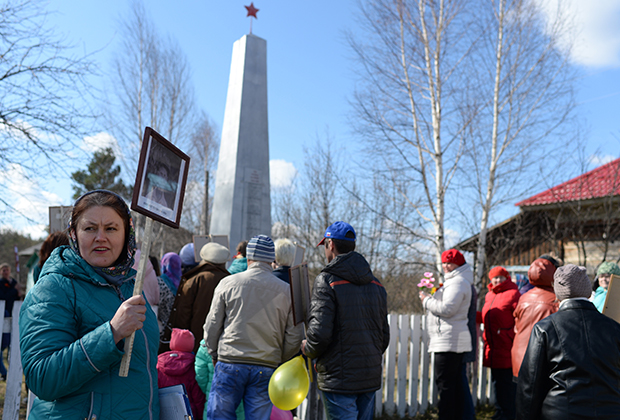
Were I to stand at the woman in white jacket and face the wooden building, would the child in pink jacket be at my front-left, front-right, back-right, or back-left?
back-left

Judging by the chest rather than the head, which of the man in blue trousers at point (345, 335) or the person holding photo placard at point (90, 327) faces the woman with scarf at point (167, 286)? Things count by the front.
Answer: the man in blue trousers

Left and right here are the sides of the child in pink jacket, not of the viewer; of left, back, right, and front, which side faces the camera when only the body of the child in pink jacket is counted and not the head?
back

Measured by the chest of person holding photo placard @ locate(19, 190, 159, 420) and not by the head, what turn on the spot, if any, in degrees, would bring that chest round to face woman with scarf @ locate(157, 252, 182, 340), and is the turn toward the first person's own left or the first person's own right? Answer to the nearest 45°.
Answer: approximately 135° to the first person's own left

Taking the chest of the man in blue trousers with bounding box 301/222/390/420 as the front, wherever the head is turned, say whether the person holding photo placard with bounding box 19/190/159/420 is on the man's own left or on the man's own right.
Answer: on the man's own left

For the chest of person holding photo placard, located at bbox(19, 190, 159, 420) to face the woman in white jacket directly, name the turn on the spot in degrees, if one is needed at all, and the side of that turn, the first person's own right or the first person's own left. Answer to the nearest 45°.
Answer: approximately 90° to the first person's own left

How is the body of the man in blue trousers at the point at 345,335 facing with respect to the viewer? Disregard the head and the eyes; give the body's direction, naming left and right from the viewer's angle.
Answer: facing away from the viewer and to the left of the viewer

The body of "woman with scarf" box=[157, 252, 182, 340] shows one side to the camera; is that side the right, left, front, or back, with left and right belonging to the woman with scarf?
back

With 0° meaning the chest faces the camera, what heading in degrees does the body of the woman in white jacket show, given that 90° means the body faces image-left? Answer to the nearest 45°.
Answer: approximately 90°

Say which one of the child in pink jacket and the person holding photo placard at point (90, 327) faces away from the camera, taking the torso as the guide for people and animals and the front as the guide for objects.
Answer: the child in pink jacket

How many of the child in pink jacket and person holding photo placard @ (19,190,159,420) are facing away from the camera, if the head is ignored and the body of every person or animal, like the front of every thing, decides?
1

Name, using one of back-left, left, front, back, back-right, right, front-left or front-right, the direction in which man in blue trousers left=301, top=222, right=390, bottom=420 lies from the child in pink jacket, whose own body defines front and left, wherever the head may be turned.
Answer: back-right
